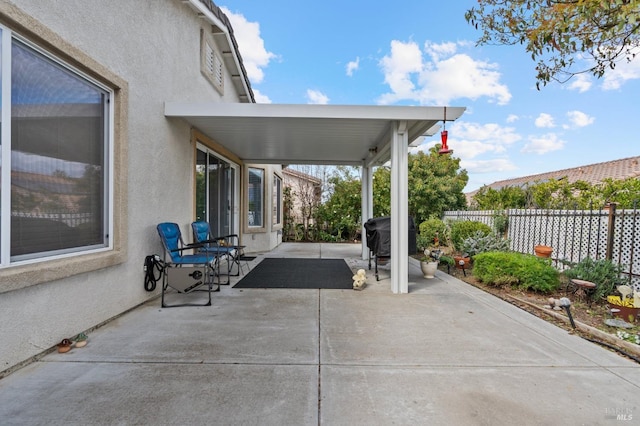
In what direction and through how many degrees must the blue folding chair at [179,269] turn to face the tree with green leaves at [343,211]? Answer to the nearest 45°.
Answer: approximately 45° to its left

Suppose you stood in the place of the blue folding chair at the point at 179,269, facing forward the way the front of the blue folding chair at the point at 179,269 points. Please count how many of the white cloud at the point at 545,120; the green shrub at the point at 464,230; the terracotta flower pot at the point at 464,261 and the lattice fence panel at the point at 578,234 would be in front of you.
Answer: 4

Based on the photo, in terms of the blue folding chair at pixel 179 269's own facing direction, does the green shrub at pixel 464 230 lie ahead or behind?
ahead

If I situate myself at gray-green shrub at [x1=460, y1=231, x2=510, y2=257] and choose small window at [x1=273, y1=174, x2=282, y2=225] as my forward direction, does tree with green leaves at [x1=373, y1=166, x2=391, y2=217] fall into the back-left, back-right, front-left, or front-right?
front-right

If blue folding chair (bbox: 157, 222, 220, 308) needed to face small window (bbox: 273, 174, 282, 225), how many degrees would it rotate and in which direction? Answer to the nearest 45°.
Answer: approximately 45° to its left

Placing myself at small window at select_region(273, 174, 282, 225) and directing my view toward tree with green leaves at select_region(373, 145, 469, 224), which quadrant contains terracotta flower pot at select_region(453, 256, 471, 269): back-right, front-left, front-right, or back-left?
front-right

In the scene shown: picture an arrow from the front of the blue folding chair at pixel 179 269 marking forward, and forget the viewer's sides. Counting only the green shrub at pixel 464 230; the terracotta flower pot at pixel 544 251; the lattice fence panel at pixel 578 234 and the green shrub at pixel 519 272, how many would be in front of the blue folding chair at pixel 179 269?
4

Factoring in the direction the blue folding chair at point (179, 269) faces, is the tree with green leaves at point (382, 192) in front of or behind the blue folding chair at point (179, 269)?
in front

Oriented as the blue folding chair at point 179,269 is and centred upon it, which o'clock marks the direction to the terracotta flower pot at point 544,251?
The terracotta flower pot is roughly at 12 o'clock from the blue folding chair.

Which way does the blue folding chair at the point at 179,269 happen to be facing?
to the viewer's right

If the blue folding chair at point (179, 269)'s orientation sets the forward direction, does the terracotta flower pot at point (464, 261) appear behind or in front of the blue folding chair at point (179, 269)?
in front

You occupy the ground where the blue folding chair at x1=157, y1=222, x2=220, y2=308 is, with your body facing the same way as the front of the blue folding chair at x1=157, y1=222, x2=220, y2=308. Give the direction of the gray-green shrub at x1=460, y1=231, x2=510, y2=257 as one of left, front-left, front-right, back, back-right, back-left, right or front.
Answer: front

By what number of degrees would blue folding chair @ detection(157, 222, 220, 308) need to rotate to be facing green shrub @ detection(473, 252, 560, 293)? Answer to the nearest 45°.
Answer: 0° — it already faces it

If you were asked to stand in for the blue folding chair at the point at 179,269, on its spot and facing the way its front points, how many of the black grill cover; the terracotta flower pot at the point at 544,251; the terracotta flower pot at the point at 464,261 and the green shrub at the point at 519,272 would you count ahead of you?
4

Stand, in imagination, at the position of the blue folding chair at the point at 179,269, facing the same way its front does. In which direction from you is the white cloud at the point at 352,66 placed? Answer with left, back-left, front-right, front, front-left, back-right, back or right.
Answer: front-left

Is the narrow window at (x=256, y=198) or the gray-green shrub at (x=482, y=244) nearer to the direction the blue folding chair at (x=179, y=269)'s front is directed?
the gray-green shrub
